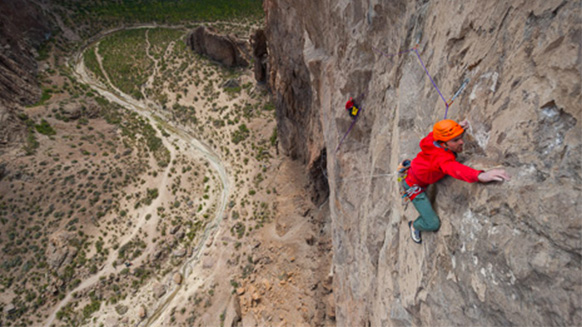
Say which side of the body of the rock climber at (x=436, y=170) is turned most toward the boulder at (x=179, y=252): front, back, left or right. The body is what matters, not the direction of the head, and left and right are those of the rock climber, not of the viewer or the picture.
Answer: back

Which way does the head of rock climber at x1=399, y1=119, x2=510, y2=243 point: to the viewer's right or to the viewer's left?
to the viewer's right

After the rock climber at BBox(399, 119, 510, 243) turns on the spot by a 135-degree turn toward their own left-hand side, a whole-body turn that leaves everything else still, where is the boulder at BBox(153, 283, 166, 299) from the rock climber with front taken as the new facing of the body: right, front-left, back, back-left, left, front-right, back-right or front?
front-left

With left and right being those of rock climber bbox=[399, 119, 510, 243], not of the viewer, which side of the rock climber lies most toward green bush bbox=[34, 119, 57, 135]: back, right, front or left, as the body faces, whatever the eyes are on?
back

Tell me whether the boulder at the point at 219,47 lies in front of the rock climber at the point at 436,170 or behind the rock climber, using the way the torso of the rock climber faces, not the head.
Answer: behind

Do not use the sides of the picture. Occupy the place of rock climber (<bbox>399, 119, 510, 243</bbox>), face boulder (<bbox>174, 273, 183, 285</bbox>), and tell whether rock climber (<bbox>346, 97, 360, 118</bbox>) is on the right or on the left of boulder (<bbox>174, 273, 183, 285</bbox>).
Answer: right

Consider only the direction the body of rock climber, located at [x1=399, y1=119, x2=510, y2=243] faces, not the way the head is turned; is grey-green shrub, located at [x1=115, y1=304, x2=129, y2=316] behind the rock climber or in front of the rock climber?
behind

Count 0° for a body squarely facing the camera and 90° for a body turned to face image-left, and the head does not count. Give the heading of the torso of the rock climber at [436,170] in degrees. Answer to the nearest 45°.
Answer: approximately 270°

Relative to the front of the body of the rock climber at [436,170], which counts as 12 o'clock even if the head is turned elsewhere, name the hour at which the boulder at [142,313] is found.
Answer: The boulder is roughly at 6 o'clock from the rock climber.

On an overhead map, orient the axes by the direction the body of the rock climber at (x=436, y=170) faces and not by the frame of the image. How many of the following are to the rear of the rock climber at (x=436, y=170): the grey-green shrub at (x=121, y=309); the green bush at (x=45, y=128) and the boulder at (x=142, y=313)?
3

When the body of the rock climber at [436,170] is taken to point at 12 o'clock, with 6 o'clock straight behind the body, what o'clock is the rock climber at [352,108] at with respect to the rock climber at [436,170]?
the rock climber at [352,108] is roughly at 8 o'clock from the rock climber at [436,170].

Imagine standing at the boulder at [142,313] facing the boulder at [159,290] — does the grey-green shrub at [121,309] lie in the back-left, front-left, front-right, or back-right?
back-left
